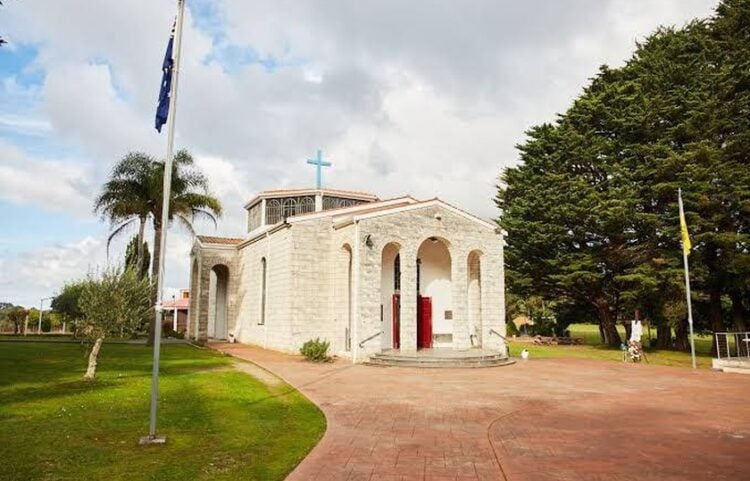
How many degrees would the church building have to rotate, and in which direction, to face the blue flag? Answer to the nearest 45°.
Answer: approximately 45° to its right

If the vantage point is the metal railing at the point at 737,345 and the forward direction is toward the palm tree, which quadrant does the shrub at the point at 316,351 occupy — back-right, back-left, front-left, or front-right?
front-left

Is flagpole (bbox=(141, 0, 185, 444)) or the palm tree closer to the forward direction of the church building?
the flagpole

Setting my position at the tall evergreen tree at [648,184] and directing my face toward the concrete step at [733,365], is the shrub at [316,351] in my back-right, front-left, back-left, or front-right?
front-right

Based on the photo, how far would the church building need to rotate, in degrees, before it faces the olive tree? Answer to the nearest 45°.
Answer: approximately 90° to its right

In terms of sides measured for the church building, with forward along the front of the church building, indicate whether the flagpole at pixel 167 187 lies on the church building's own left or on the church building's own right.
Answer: on the church building's own right

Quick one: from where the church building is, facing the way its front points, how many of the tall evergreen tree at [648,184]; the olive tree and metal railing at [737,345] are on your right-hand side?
1

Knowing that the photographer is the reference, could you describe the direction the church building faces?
facing the viewer and to the right of the viewer

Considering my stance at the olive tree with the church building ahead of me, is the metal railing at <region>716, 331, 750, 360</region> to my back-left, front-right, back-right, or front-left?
front-right

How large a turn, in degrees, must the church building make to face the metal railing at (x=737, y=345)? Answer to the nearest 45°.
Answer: approximately 45° to its left

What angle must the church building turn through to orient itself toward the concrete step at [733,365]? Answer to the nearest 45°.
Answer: approximately 45° to its left

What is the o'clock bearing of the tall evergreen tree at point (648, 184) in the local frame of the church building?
The tall evergreen tree is roughly at 10 o'clock from the church building.
